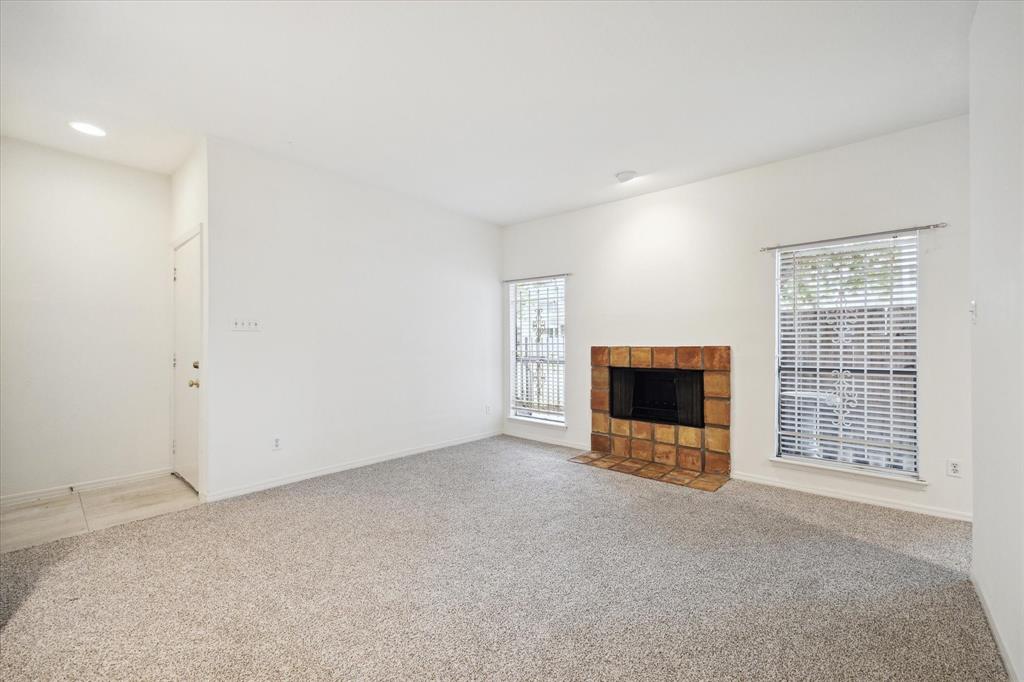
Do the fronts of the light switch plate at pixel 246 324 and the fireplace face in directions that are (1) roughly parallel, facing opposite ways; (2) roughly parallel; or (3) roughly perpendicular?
roughly perpendicular

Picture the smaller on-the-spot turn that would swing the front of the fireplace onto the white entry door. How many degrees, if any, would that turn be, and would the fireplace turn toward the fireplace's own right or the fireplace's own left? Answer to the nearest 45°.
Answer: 0° — it already faces it

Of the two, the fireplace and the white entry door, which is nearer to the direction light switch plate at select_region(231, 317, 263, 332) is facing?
the fireplace

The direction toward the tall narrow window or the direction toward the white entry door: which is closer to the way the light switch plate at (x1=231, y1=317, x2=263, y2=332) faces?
the tall narrow window

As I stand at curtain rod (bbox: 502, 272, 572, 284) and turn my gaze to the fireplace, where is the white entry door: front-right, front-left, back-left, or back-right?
back-right

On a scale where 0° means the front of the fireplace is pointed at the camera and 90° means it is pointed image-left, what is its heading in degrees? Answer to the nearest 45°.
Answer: approximately 45°

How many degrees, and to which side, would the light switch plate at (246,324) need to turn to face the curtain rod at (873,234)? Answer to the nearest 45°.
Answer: approximately 45° to its left

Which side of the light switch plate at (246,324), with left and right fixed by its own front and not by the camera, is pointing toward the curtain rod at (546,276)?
left
